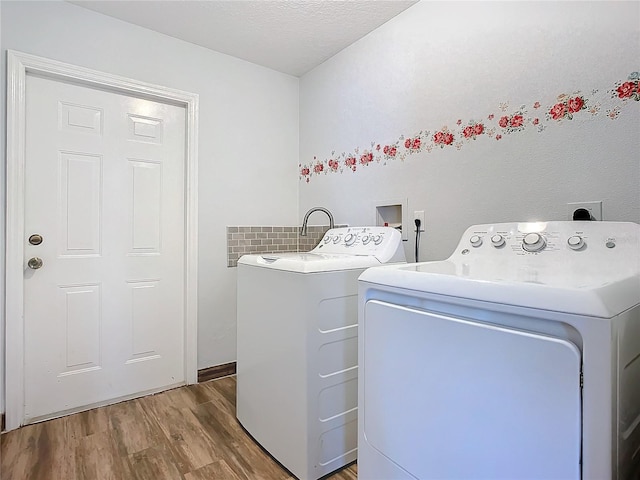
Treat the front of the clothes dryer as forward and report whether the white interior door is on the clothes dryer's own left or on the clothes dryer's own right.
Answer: on the clothes dryer's own right

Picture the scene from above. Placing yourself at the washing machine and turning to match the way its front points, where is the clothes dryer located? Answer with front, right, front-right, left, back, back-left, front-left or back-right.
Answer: left

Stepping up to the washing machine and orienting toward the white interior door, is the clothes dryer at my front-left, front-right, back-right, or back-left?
back-left

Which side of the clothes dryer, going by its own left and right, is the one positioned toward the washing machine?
right

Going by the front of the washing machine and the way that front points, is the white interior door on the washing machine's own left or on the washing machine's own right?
on the washing machine's own right

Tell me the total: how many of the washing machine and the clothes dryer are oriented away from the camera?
0

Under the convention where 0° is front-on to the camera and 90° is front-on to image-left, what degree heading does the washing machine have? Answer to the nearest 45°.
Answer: approximately 45°
